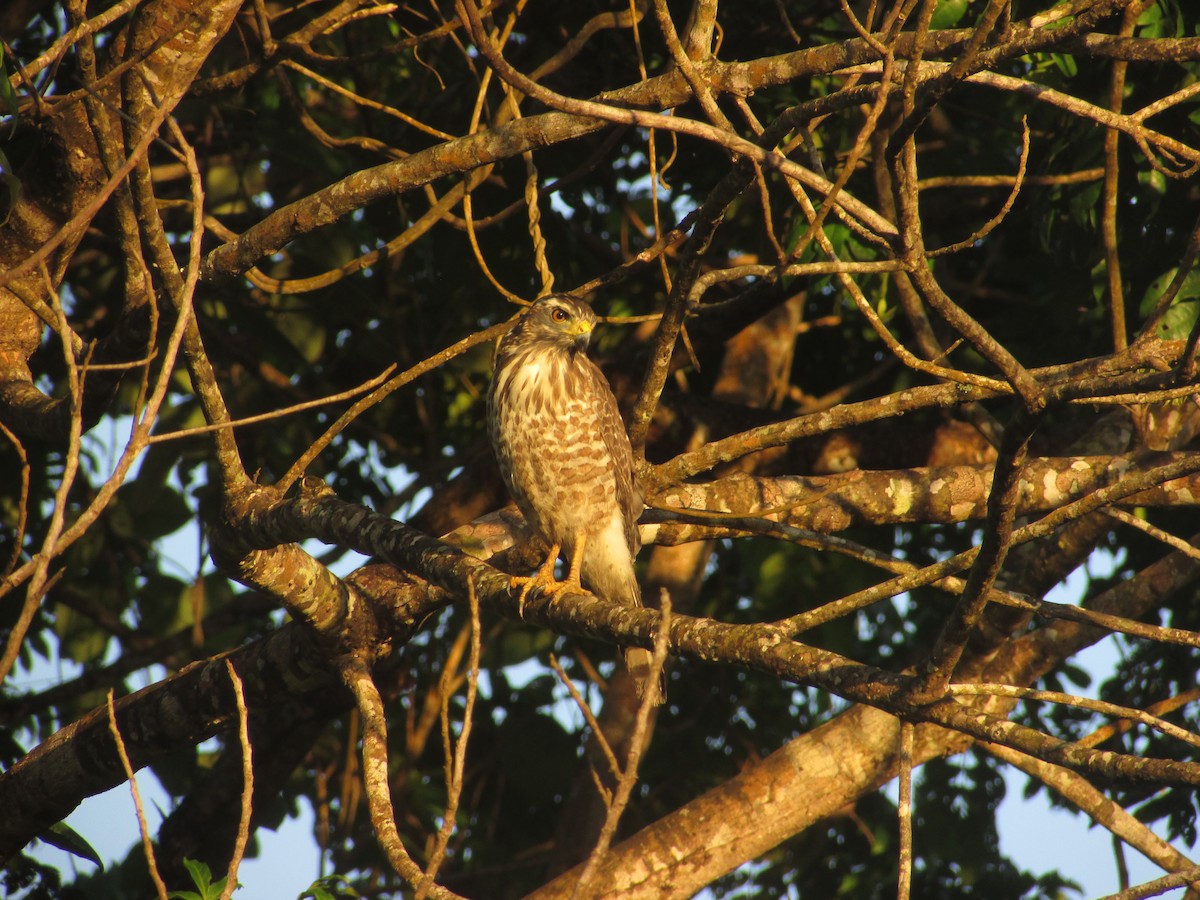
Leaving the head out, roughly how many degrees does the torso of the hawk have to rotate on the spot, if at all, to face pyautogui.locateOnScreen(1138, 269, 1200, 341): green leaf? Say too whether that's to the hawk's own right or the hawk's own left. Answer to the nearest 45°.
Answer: approximately 135° to the hawk's own left

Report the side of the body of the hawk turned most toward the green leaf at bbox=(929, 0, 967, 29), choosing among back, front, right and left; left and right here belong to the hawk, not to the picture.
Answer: left

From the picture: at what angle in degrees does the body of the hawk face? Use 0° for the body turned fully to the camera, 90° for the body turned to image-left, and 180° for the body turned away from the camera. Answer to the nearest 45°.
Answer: approximately 45°
